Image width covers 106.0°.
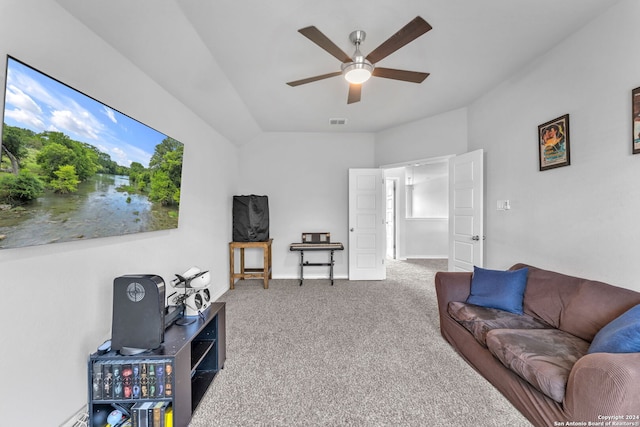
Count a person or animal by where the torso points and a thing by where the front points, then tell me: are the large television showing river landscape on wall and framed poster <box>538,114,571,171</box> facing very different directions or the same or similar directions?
very different directions

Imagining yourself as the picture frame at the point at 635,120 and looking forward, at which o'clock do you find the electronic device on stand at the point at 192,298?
The electronic device on stand is roughly at 12 o'clock from the picture frame.

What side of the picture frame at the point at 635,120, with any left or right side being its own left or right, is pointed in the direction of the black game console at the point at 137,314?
front

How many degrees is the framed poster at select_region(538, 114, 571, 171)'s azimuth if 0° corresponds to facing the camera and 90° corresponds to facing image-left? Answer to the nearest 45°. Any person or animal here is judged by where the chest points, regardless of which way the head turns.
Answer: approximately 45°

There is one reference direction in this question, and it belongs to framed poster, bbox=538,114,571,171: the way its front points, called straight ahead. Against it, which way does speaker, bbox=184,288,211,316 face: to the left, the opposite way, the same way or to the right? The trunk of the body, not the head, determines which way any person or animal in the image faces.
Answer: the opposite way

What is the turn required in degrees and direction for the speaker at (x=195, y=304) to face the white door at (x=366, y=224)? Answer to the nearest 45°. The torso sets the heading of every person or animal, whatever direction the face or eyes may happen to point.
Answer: approximately 90° to its left

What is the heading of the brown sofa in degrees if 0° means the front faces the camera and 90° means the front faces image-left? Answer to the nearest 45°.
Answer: approximately 45°
